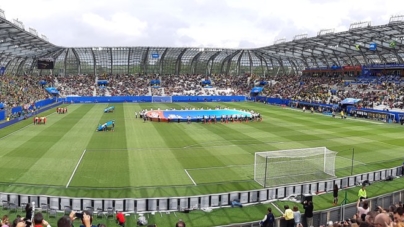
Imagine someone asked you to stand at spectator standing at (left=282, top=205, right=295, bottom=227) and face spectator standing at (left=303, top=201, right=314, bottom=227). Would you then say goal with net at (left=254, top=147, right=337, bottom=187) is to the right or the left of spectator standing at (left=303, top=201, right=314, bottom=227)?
left

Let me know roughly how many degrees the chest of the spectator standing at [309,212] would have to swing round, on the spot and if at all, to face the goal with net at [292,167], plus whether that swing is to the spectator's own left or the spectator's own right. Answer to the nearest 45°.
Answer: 0° — they already face it

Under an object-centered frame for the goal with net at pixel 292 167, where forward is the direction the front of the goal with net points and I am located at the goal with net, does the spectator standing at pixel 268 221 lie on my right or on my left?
on my left

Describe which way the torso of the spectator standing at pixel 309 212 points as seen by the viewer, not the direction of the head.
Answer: away from the camera

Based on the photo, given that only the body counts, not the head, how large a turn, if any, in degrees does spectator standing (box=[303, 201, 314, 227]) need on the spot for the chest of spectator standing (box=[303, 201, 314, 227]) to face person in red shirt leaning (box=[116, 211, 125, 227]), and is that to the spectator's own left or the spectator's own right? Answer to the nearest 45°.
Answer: approximately 90° to the spectator's own left

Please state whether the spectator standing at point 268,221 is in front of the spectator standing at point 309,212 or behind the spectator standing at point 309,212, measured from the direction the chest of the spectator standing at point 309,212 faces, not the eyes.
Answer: behind

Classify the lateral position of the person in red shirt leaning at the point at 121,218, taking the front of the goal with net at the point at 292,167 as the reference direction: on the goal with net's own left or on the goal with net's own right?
on the goal with net's own left

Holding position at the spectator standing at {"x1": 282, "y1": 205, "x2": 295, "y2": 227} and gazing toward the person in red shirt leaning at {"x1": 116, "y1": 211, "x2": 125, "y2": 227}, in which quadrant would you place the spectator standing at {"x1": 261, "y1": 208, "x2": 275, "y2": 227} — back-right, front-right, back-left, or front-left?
front-left

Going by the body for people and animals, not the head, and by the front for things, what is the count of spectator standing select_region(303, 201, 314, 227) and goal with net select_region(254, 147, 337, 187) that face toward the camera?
0

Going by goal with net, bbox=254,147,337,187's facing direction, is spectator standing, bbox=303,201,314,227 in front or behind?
behind

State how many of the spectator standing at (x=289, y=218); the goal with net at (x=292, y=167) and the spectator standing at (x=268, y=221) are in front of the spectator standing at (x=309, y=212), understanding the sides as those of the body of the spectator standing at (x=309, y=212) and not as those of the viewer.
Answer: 1

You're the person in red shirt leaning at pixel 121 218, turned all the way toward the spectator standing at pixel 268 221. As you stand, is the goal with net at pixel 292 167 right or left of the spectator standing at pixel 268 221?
left

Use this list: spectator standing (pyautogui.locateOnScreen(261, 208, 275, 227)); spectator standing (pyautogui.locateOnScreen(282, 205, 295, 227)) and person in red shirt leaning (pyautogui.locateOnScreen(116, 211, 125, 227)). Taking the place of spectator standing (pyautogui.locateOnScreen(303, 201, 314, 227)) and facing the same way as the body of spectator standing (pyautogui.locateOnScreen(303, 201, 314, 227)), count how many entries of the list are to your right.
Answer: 0

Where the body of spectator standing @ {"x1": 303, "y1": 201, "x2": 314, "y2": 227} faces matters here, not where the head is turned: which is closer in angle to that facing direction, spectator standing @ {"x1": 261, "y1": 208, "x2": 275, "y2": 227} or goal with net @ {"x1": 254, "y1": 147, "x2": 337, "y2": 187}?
the goal with net

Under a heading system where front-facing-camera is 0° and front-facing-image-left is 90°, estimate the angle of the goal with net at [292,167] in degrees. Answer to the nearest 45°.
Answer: approximately 135°
